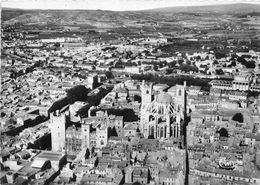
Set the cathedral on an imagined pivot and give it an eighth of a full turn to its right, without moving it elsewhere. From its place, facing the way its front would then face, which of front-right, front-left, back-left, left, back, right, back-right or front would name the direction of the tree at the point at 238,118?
front

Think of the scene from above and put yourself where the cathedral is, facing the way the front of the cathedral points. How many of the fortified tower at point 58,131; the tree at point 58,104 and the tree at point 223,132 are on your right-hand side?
1

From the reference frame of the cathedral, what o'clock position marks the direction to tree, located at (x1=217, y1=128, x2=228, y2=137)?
The tree is roughly at 3 o'clock from the cathedral.

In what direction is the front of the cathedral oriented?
away from the camera

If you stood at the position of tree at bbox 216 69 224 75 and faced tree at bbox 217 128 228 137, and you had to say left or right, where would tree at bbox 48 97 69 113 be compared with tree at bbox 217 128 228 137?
right

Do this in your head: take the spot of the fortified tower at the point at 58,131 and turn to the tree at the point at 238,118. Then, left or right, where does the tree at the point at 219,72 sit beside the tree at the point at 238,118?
left

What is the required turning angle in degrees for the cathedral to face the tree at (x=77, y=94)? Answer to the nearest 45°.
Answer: approximately 45° to its left

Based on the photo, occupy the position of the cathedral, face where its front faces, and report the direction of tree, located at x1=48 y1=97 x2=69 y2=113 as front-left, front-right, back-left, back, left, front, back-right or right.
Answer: front-left

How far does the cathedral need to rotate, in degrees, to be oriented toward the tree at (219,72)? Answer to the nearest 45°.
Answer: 0° — it already faces it
